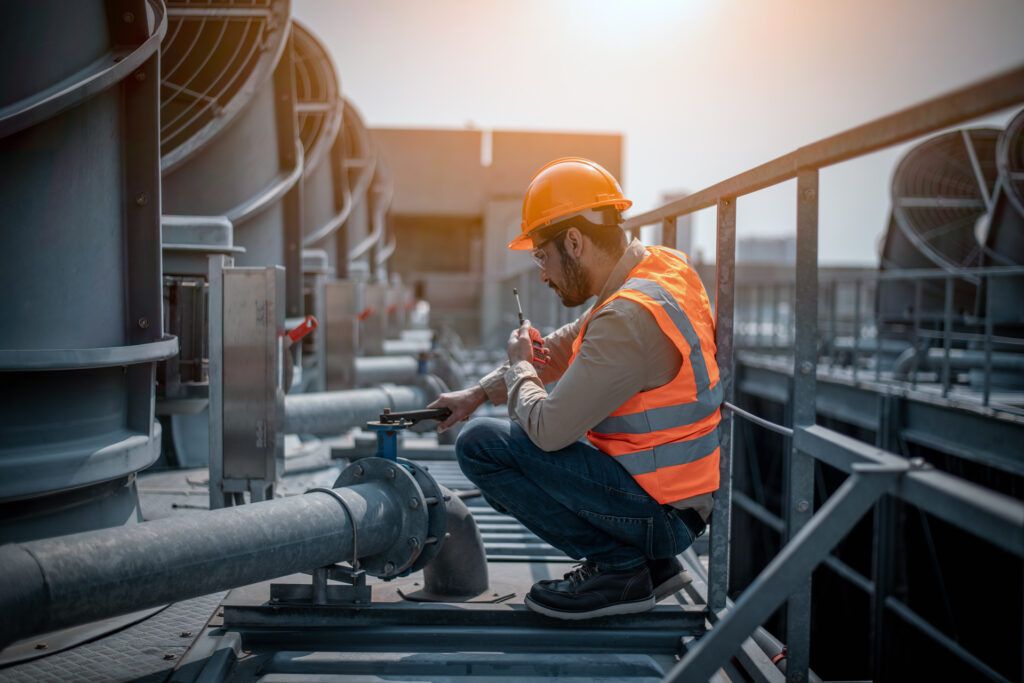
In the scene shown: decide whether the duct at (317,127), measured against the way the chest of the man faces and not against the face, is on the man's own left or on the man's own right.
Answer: on the man's own right

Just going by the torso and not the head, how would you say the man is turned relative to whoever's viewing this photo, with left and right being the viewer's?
facing to the left of the viewer

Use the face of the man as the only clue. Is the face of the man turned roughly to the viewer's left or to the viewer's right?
to the viewer's left

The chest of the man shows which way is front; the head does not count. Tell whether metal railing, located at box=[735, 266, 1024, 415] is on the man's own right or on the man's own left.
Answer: on the man's own right

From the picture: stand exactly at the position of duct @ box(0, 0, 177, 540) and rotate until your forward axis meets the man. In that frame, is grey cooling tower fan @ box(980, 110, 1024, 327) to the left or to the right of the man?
left

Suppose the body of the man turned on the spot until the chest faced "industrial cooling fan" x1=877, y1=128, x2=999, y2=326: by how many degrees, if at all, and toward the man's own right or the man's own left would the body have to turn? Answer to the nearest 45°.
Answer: approximately 135° to the man's own right

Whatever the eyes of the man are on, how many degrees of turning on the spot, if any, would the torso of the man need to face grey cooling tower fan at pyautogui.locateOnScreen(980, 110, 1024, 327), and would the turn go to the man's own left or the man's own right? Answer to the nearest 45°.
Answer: approximately 135° to the man's own right

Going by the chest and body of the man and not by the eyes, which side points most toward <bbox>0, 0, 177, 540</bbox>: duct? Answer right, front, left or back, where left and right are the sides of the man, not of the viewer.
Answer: front

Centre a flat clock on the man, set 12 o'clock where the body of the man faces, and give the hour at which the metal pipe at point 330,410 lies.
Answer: The metal pipe is roughly at 2 o'clock from the man.
